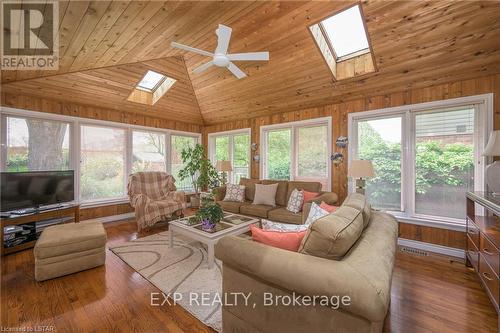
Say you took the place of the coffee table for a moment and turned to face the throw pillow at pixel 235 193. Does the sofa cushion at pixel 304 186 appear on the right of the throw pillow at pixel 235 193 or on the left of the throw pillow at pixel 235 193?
right

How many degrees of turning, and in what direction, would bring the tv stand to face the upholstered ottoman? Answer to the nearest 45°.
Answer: approximately 45° to its right

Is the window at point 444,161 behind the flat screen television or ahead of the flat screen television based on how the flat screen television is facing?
ahead

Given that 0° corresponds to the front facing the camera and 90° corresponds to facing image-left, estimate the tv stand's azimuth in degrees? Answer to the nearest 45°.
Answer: approximately 315°

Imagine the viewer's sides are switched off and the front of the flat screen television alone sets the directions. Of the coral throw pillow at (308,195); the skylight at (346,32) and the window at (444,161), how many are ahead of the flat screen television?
3

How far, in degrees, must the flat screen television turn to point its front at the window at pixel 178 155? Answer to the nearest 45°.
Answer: approximately 45° to its left

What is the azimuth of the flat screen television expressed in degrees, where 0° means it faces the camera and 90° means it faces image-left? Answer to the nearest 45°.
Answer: approximately 315°

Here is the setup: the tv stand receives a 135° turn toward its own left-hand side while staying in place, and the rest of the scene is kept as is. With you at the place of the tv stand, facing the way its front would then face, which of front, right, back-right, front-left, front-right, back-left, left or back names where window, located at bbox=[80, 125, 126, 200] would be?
front-right

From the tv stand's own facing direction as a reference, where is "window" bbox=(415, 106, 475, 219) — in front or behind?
in front
